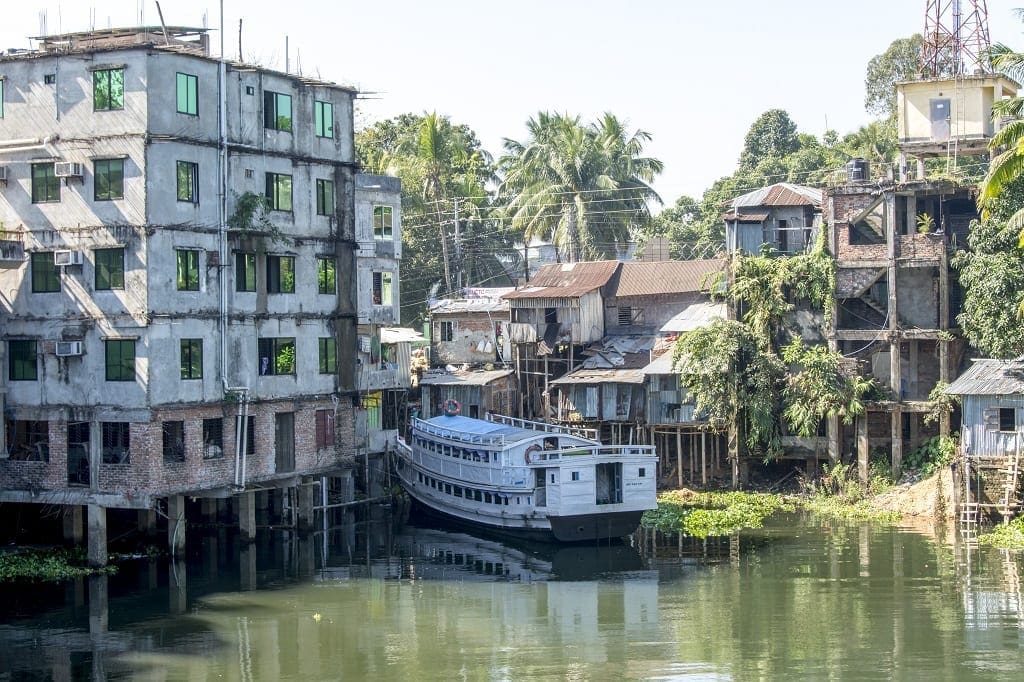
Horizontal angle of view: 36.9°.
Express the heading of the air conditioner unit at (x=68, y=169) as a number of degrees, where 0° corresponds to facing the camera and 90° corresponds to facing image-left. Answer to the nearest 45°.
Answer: approximately 45°

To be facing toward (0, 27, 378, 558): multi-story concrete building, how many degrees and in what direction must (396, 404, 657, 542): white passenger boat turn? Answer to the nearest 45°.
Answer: approximately 45° to its left

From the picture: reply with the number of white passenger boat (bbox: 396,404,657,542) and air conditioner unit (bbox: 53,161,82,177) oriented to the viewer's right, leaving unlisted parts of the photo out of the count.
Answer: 0

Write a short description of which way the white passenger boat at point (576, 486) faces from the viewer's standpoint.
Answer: facing away from the viewer and to the left of the viewer

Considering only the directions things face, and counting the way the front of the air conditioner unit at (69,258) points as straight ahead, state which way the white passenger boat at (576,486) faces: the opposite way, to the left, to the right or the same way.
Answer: to the right

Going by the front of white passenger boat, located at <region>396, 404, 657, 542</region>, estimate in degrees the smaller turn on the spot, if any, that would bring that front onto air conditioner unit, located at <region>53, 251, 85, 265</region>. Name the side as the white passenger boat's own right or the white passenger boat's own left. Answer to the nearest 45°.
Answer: approximately 45° to the white passenger boat's own left

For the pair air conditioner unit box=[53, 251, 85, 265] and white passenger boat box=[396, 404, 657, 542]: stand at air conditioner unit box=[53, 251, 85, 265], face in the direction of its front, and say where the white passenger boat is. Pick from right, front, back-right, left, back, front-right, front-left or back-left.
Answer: back-left

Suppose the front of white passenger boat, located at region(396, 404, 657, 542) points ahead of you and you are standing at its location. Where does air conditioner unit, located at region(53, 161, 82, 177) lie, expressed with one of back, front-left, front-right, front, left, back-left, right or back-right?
front-left

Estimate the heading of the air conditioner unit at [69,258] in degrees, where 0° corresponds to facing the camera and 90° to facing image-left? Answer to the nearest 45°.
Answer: approximately 45°

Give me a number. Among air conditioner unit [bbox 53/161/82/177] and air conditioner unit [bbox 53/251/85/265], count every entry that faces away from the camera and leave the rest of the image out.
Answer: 0
